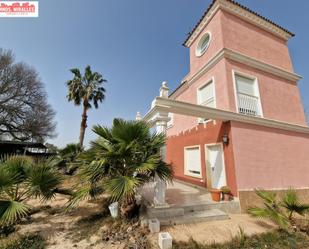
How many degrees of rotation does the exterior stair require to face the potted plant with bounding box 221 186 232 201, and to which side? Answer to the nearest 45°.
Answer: approximately 135° to its left

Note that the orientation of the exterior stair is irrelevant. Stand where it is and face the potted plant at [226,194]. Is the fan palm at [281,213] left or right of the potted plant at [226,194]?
right

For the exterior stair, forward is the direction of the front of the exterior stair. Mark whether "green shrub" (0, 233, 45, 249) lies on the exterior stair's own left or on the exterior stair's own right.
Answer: on the exterior stair's own right

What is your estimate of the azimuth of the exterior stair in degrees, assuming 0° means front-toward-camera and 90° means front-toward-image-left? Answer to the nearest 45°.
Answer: approximately 0°

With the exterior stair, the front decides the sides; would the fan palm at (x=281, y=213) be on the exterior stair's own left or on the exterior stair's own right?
on the exterior stair's own left

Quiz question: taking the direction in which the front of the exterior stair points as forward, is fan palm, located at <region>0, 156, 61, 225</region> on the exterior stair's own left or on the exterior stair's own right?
on the exterior stair's own right

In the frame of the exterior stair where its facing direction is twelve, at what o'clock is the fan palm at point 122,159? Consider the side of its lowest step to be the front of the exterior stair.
The fan palm is roughly at 2 o'clock from the exterior stair.

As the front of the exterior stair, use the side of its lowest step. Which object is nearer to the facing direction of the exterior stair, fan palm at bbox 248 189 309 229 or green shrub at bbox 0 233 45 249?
the green shrub

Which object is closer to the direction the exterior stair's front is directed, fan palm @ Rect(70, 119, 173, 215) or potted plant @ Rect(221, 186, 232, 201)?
the fan palm

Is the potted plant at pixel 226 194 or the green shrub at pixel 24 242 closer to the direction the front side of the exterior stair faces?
the green shrub
